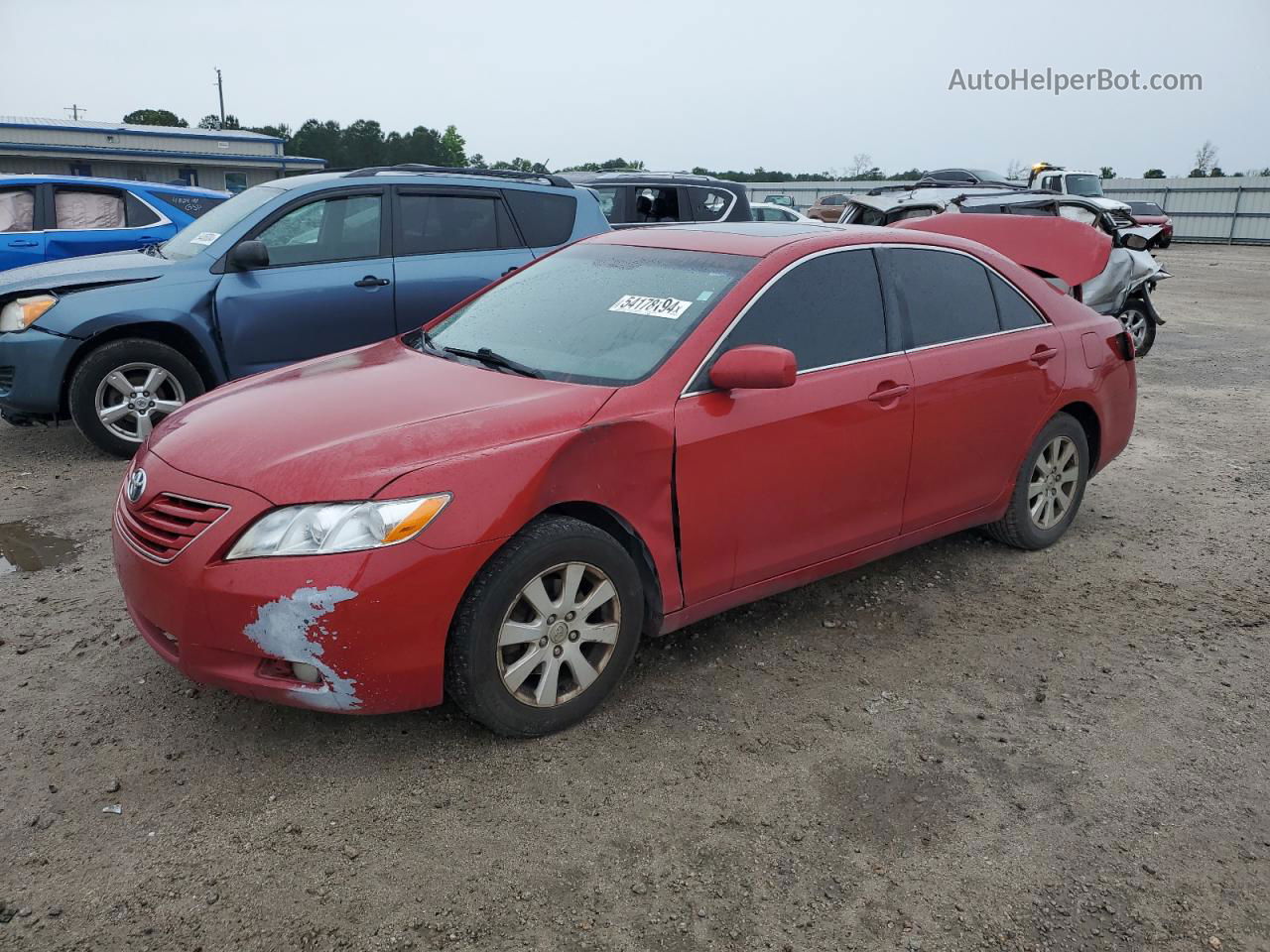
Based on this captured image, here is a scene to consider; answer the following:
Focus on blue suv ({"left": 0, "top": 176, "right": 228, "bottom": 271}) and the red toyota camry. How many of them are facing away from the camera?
0

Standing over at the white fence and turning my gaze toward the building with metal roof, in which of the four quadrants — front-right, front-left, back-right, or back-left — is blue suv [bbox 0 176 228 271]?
front-left

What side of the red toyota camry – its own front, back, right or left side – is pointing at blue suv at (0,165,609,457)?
right

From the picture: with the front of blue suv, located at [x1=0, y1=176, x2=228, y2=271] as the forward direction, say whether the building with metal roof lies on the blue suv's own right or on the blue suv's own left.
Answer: on the blue suv's own right

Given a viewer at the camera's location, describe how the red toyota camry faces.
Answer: facing the viewer and to the left of the viewer

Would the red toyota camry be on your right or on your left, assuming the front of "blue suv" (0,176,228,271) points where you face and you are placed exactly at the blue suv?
on your left

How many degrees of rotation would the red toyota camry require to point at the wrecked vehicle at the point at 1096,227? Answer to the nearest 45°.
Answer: approximately 180°

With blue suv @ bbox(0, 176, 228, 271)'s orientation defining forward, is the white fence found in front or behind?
behind

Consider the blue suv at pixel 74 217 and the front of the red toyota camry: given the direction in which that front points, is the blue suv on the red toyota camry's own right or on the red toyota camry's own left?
on the red toyota camry's own right

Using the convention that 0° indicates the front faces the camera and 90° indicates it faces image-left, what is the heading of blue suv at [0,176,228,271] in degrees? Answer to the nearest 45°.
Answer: approximately 90°

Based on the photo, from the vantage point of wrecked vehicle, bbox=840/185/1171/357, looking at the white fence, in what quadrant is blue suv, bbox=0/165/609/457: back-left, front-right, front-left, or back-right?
back-left

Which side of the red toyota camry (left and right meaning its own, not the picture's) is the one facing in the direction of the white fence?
back

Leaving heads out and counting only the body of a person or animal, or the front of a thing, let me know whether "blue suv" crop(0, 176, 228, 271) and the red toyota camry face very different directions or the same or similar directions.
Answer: same or similar directions
